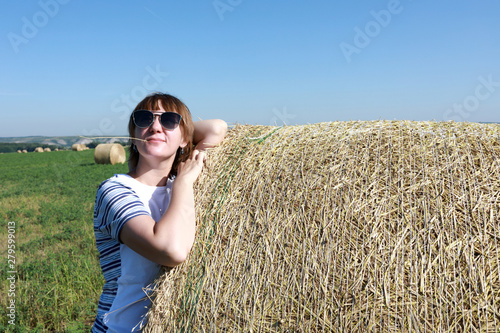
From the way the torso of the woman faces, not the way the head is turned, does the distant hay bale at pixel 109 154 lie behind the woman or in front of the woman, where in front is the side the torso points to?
behind

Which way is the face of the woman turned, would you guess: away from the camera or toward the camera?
toward the camera
